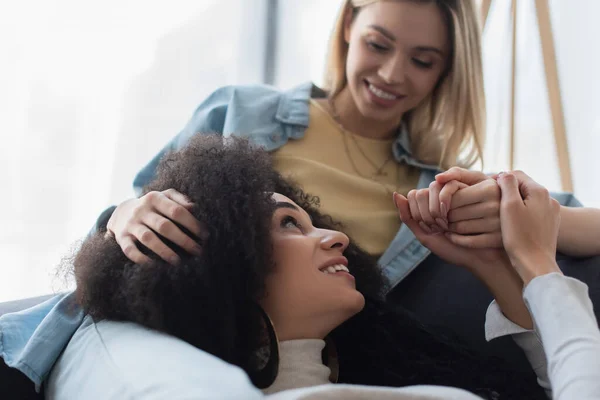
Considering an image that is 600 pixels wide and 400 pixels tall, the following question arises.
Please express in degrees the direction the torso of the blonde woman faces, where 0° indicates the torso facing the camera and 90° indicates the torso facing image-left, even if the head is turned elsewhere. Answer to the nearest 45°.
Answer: approximately 0°
